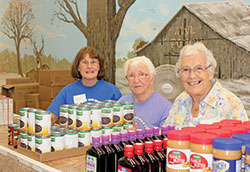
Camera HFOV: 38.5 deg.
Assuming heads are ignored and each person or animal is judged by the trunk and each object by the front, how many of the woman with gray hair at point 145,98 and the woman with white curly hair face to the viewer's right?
0

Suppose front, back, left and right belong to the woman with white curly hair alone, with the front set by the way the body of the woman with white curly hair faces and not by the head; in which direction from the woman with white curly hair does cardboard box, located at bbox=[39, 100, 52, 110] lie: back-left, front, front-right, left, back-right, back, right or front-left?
right

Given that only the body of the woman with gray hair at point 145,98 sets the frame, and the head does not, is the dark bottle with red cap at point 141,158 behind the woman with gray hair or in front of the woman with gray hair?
in front

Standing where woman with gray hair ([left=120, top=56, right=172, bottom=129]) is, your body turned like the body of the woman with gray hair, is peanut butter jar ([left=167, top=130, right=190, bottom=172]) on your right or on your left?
on your left

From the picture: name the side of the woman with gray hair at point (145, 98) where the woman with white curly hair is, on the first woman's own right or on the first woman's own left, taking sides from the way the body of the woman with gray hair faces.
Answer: on the first woman's own left

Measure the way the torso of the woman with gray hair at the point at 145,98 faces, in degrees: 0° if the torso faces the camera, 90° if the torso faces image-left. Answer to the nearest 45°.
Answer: approximately 45°

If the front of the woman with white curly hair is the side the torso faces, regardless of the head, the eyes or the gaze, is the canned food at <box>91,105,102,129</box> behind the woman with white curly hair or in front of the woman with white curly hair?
in front

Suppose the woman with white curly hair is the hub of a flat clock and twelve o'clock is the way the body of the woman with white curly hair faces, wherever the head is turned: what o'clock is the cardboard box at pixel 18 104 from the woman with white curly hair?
The cardboard box is roughly at 3 o'clock from the woman with white curly hair.
